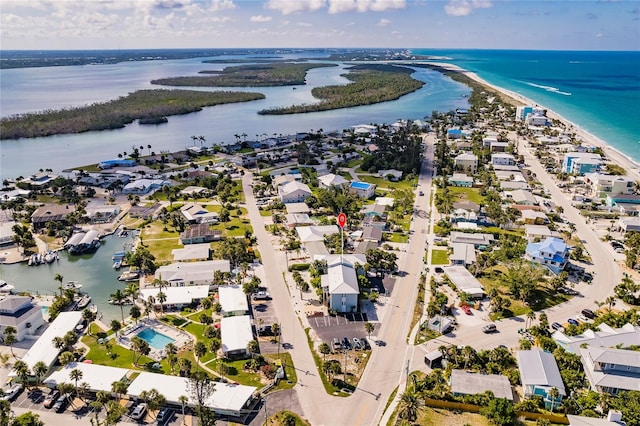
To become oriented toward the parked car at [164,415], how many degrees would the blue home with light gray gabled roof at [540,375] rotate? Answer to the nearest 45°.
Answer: approximately 90° to its left

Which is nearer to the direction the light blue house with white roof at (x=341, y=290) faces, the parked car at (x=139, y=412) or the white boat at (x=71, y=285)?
the parked car

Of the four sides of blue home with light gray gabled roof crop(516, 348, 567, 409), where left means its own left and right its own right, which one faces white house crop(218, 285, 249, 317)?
right

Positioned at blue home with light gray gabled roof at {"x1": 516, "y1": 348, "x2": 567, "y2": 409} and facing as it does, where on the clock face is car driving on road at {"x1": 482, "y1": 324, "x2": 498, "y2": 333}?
The car driving on road is roughly at 5 o'clock from the blue home with light gray gabled roof.

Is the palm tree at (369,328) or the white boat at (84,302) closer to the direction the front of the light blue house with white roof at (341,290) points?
the palm tree

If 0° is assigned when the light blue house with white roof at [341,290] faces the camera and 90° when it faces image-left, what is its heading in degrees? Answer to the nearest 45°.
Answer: approximately 0°

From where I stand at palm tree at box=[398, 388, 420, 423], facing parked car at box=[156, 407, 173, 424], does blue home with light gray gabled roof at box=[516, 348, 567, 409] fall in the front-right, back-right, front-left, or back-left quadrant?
back-right

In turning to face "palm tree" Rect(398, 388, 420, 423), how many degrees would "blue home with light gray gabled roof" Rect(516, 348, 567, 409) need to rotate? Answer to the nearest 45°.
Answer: approximately 45° to its right

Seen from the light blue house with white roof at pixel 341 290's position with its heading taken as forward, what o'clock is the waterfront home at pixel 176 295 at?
The waterfront home is roughly at 3 o'clock from the light blue house with white roof.

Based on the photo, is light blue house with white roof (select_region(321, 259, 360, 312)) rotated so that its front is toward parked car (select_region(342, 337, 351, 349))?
yes
